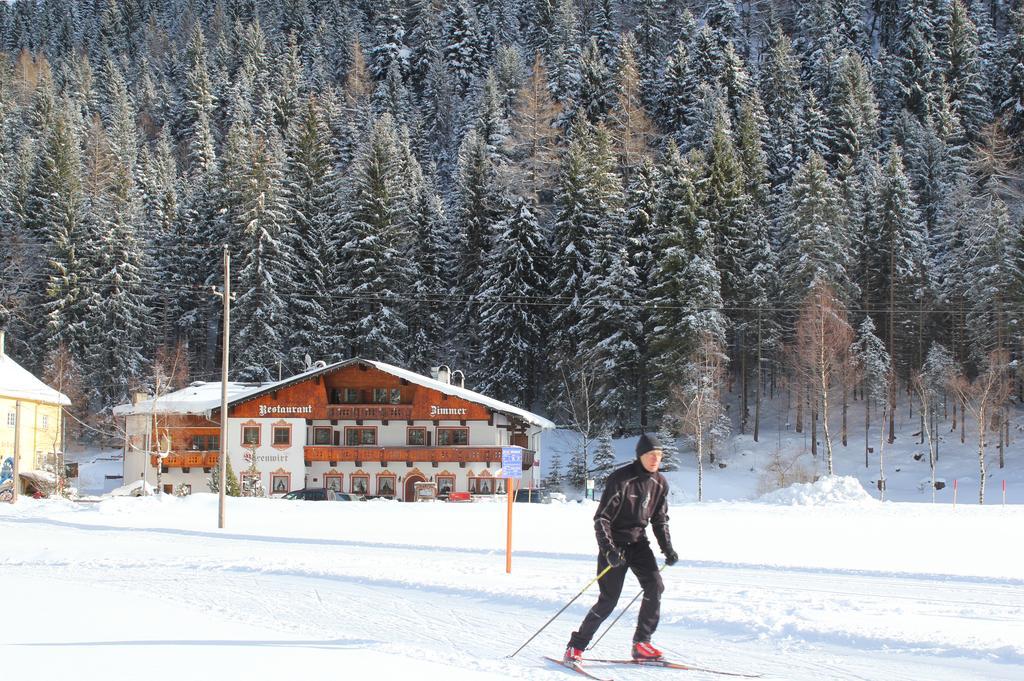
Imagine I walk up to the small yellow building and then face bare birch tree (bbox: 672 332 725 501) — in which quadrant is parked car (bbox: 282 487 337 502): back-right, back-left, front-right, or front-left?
front-right

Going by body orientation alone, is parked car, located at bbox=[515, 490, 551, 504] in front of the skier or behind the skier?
behind

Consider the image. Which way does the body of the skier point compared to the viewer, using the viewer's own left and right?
facing the viewer and to the right of the viewer

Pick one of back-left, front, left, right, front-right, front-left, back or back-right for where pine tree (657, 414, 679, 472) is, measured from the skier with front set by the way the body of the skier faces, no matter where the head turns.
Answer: back-left

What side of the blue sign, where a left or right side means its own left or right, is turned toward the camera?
front

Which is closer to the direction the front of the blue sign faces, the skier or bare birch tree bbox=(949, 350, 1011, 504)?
the skier

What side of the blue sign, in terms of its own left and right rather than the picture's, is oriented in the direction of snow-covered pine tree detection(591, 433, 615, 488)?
back

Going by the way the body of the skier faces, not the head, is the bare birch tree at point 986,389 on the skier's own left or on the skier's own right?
on the skier's own left

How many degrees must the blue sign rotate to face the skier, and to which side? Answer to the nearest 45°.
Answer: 0° — it already faces them

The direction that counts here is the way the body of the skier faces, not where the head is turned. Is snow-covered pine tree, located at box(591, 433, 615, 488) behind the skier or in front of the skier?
behind

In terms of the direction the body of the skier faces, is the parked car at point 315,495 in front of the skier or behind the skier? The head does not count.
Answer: behind

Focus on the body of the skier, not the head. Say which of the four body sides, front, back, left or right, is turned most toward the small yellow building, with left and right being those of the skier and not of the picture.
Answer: back

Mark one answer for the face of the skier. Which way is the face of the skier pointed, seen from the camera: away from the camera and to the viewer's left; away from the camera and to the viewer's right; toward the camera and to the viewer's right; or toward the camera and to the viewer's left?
toward the camera and to the viewer's right
